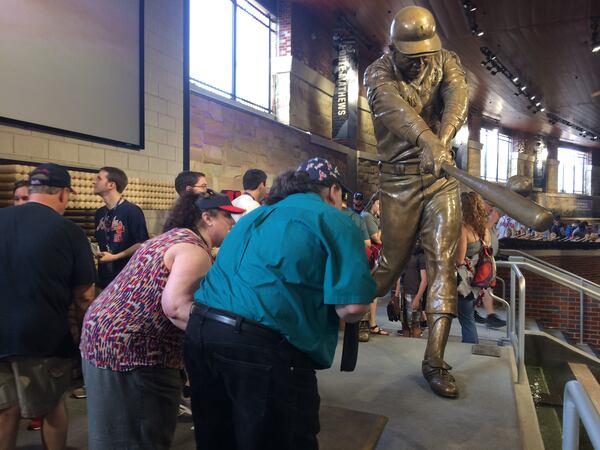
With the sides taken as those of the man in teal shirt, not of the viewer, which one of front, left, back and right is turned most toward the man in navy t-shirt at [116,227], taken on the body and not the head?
left

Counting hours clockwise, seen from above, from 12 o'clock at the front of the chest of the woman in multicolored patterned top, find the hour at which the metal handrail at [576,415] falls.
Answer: The metal handrail is roughly at 3 o'clock from the woman in multicolored patterned top.

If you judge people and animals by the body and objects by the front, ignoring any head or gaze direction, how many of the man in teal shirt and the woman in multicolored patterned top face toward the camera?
0

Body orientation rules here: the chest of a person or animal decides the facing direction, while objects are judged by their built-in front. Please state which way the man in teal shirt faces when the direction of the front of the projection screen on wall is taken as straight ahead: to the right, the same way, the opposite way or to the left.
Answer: to the left

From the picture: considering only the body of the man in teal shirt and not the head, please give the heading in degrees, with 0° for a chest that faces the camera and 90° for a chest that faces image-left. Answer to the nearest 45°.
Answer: approximately 225°

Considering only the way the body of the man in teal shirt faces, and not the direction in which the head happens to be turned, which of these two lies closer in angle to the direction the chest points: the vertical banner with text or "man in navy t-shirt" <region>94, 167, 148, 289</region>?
the vertical banner with text

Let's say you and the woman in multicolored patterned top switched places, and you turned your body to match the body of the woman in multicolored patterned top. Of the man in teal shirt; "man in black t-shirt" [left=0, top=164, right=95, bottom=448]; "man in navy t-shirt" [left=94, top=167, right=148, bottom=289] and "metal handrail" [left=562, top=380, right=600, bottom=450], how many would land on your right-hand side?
2

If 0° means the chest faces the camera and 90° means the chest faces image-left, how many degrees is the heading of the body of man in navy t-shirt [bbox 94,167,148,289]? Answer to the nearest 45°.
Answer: approximately 45°

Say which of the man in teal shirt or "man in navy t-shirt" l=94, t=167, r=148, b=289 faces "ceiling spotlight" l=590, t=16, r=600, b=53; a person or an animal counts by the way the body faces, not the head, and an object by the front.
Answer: the man in teal shirt

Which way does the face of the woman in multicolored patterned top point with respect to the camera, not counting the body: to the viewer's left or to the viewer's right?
to the viewer's right

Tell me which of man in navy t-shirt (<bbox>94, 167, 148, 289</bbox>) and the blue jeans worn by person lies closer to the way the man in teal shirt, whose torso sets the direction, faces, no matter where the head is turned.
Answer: the blue jeans worn by person

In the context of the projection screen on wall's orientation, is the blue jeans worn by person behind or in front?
in front

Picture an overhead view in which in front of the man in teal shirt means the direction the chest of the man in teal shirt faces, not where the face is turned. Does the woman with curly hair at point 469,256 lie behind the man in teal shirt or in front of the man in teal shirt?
in front

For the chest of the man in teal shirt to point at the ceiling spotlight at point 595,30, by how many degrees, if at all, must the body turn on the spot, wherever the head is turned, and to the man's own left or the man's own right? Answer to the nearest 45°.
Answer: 0° — they already face it

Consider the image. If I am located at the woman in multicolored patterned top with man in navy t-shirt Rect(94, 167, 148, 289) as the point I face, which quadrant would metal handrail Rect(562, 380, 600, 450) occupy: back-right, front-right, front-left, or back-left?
back-right

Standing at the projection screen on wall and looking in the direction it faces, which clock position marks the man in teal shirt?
The man in teal shirt is roughly at 1 o'clock from the projection screen on wall.
